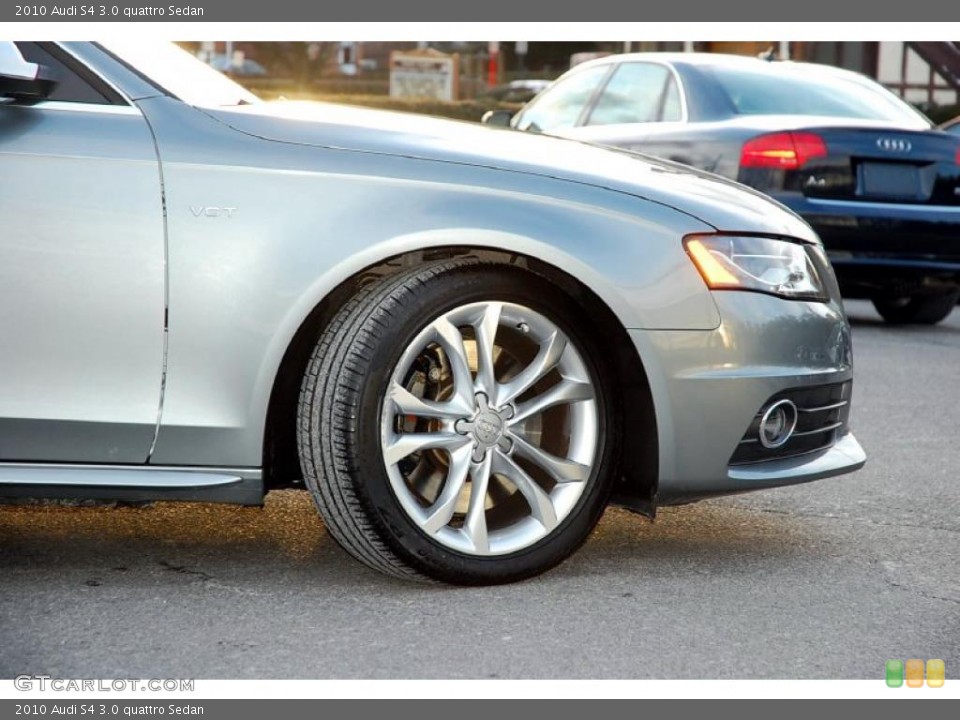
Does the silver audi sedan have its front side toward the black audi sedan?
no

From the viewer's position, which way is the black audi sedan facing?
facing away from the viewer and to the left of the viewer

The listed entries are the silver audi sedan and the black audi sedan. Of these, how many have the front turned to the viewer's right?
1

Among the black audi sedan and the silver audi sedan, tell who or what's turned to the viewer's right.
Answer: the silver audi sedan

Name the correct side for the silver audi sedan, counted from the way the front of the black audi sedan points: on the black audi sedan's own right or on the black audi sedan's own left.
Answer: on the black audi sedan's own left

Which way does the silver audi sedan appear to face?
to the viewer's right
